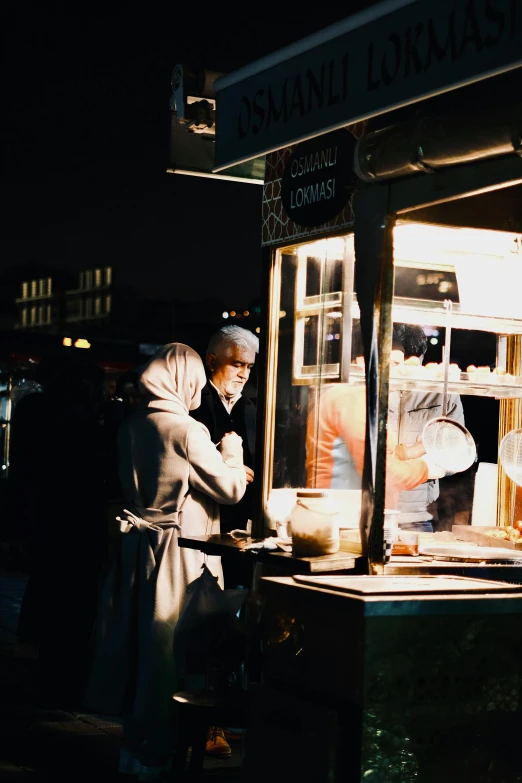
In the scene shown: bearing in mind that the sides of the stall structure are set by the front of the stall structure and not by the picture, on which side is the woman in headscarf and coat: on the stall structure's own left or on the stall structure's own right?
on the stall structure's own right

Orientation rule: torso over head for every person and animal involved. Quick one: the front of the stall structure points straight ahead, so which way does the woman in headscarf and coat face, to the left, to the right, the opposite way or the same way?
the opposite way

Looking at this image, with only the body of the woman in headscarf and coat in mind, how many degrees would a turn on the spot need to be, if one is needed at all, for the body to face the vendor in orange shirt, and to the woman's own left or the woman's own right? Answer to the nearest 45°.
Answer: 0° — they already face them

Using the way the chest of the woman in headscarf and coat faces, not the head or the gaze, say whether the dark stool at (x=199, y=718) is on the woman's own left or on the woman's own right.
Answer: on the woman's own right

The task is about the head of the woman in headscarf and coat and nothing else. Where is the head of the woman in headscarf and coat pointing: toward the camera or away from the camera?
away from the camera

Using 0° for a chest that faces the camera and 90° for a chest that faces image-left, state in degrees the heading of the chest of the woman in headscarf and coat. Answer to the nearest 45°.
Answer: approximately 225°
